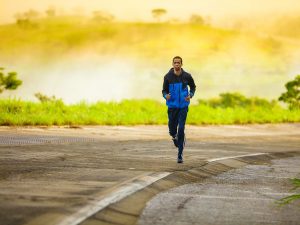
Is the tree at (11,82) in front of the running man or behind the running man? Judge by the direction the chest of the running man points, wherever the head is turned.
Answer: behind

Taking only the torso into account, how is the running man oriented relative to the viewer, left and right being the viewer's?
facing the viewer
